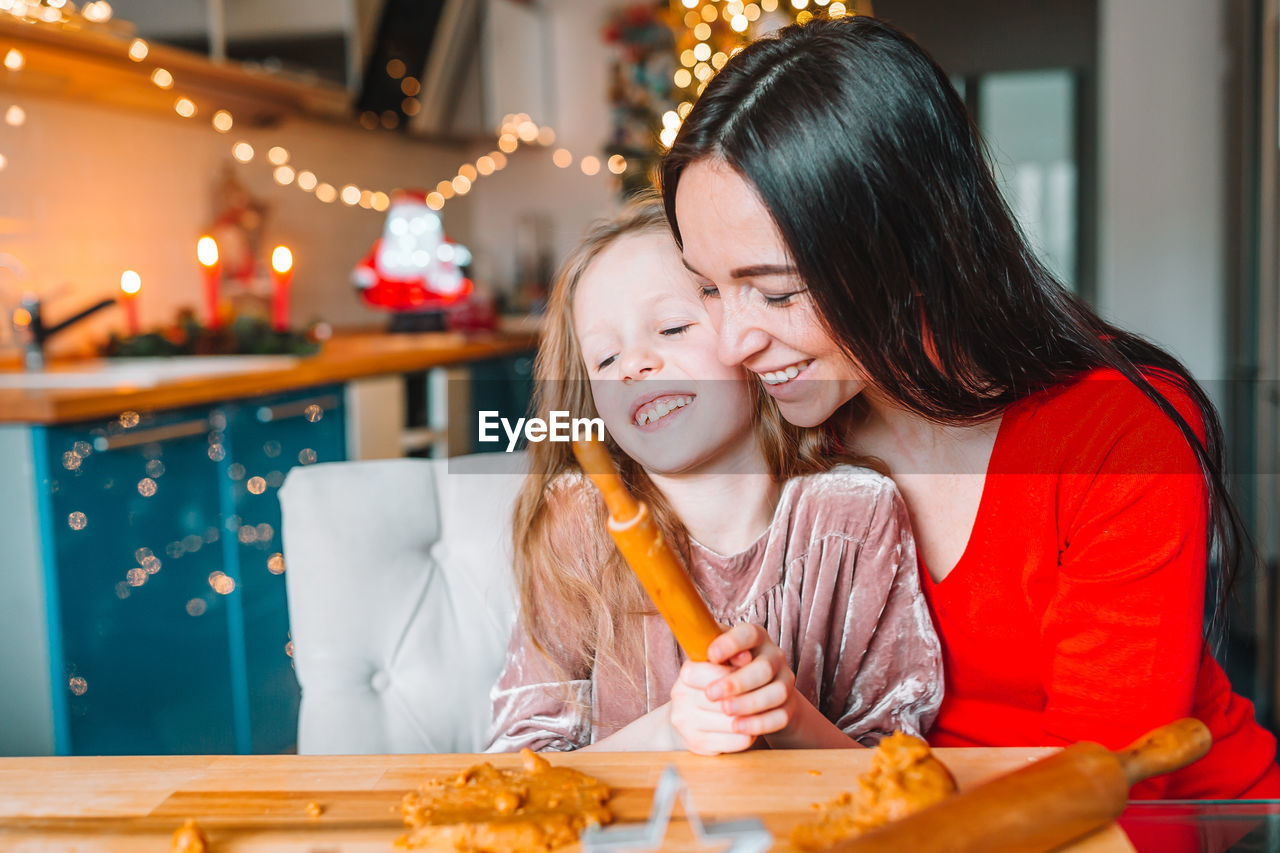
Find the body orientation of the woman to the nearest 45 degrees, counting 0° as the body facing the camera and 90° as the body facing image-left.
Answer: approximately 45°

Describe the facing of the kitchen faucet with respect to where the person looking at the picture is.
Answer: facing to the right of the viewer

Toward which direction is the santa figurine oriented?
toward the camera

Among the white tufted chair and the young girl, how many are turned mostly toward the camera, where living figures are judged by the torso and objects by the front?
2

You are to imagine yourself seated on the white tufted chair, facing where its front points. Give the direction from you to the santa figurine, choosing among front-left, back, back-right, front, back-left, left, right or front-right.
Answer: back

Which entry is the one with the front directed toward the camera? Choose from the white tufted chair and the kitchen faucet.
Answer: the white tufted chair

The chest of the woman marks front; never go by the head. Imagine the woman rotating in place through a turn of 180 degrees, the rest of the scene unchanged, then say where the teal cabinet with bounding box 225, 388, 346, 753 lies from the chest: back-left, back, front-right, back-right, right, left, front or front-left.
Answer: left

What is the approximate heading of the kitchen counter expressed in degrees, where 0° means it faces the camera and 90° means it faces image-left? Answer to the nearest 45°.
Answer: approximately 315°

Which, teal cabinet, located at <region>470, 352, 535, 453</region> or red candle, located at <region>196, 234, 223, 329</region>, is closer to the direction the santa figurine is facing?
the teal cabinet

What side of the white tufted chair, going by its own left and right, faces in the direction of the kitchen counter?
back

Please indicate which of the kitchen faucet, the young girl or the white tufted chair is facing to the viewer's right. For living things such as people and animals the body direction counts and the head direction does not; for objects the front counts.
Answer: the kitchen faucet
